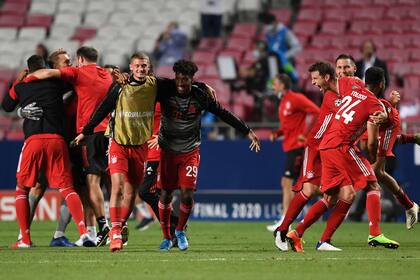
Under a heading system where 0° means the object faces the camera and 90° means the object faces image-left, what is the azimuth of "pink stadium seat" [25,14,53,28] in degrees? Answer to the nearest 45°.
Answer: approximately 0°

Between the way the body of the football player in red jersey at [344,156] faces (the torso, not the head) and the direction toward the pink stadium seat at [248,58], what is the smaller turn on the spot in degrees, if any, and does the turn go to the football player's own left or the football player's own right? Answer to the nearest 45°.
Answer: approximately 45° to the football player's own left

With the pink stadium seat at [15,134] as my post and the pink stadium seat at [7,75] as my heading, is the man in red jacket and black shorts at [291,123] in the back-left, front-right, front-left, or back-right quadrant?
back-right
